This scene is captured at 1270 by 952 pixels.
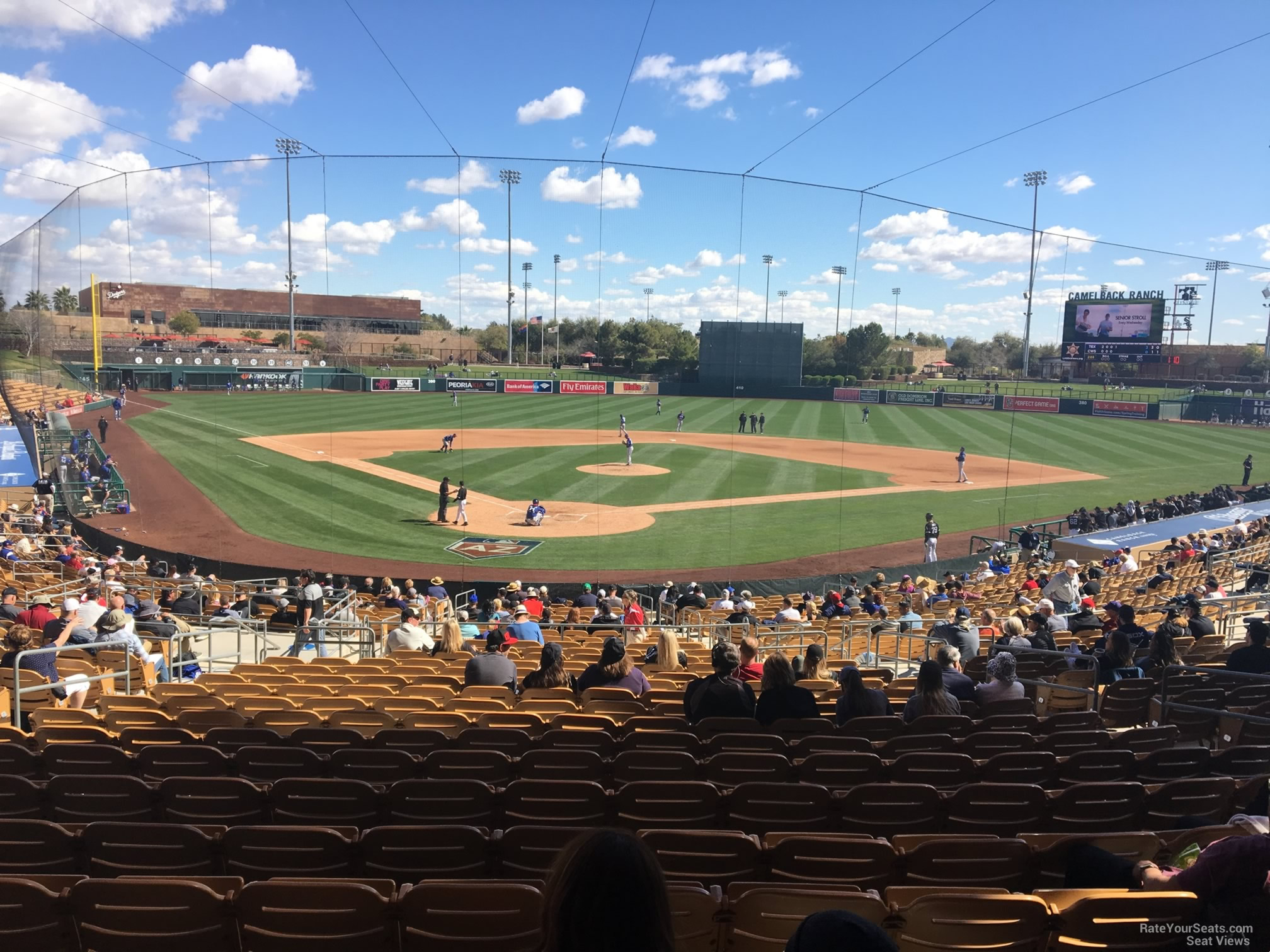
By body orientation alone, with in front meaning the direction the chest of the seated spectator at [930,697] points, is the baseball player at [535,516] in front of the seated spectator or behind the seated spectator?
in front

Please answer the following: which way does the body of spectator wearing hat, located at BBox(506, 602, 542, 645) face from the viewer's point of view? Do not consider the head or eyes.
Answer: away from the camera

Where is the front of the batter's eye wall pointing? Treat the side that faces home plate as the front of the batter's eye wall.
toward the camera

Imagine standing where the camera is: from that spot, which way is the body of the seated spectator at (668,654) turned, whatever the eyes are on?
away from the camera

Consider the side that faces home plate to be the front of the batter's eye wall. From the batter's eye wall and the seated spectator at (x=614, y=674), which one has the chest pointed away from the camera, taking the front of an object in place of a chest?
the seated spectator

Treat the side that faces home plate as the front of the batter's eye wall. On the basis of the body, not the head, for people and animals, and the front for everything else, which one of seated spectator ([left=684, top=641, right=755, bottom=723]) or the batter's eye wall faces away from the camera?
the seated spectator

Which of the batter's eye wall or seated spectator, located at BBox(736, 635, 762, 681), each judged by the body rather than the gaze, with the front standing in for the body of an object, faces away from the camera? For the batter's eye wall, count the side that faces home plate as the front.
the seated spectator

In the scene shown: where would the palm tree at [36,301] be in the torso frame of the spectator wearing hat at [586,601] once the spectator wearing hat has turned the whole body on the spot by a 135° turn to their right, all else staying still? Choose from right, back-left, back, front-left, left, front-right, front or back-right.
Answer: back

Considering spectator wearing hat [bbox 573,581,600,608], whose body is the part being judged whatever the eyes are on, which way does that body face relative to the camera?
away from the camera

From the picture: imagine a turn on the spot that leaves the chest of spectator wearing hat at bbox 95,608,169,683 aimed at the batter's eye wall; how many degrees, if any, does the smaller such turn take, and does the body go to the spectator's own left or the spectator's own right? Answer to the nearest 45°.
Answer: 0° — they already face it

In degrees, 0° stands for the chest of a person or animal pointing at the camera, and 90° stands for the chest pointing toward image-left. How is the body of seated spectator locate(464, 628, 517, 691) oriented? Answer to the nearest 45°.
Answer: approximately 180°

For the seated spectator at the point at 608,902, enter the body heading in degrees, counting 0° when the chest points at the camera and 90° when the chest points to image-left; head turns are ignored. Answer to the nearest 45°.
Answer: approximately 180°

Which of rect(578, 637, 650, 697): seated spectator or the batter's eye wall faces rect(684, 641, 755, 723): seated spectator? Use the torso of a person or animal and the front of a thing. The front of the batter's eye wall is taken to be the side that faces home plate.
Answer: the batter's eye wall

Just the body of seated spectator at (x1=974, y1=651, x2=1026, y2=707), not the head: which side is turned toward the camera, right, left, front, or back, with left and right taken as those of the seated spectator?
back

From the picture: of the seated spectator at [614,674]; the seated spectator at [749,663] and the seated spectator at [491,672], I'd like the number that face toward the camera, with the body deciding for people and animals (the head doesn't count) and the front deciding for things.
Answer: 0

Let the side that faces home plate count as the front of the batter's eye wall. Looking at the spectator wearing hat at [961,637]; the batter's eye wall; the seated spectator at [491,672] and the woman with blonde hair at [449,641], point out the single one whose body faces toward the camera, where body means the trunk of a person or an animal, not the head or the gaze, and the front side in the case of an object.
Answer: the batter's eye wall

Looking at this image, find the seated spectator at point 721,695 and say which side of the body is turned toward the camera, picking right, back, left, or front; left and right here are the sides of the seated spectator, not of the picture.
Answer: back

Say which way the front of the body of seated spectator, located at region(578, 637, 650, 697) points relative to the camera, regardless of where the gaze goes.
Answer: away from the camera

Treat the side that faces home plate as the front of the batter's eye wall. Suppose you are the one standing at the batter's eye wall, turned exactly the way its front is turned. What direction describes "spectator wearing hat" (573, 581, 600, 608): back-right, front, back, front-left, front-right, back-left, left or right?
front
